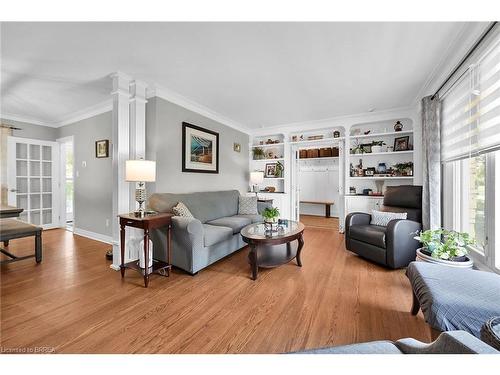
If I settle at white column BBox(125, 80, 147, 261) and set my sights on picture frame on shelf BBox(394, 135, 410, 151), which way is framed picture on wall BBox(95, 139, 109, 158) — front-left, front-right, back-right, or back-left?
back-left

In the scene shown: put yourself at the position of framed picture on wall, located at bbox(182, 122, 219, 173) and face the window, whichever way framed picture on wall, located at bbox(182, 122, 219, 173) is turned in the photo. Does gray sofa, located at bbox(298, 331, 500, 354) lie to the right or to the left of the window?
right

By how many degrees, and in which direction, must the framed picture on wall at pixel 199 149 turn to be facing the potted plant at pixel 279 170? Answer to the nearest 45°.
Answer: approximately 90° to its left

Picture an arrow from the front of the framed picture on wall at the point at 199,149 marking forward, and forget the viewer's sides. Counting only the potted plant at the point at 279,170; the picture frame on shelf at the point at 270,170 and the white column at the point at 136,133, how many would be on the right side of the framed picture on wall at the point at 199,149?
1

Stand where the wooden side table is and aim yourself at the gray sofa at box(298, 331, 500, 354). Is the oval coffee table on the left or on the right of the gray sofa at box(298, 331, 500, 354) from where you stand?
left

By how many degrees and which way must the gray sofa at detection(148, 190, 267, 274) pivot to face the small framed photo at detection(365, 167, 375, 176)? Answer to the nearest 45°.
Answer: approximately 45° to its left
